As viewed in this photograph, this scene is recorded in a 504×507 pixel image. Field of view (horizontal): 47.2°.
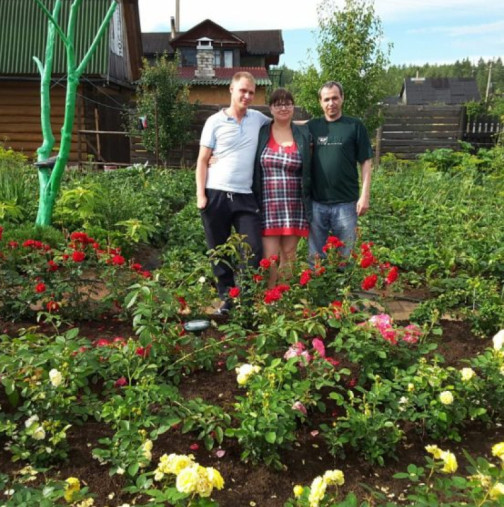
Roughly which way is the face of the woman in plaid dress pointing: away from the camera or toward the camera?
toward the camera

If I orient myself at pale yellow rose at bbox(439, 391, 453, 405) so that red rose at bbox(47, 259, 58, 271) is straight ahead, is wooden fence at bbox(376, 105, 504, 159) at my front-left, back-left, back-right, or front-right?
front-right

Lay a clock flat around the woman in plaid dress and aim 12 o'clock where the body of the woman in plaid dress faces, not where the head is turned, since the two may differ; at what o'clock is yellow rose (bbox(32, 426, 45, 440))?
The yellow rose is roughly at 1 o'clock from the woman in plaid dress.

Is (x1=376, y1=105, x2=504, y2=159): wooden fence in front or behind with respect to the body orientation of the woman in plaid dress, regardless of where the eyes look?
behind

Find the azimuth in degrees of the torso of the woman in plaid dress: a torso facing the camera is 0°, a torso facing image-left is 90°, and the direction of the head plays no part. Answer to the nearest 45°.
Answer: approximately 0°

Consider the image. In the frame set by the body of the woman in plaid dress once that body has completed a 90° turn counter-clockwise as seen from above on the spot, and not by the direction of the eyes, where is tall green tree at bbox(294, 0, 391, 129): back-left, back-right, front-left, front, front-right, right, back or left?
left

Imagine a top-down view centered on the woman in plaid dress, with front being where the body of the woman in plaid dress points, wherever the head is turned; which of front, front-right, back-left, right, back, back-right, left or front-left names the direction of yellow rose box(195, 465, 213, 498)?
front

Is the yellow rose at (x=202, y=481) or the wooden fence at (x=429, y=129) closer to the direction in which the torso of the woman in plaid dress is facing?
the yellow rose

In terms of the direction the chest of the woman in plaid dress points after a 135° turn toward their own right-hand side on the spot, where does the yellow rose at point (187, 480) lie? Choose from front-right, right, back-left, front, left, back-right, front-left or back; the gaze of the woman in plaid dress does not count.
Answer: back-left

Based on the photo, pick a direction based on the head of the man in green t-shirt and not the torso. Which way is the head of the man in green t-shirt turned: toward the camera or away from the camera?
toward the camera

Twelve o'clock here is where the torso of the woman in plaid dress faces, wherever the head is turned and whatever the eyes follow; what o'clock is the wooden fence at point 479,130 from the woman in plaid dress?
The wooden fence is roughly at 7 o'clock from the woman in plaid dress.

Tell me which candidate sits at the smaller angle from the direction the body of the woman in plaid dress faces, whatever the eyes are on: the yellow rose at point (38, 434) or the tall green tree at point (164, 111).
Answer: the yellow rose

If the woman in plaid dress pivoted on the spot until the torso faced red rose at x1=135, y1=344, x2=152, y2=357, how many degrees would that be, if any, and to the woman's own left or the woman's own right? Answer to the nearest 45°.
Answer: approximately 45° to the woman's own right

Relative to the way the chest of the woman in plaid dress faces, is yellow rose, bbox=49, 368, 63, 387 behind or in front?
in front

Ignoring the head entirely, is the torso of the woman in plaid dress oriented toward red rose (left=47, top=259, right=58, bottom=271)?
no

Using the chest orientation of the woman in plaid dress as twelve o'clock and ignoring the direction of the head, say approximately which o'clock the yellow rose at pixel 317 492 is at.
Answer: The yellow rose is roughly at 12 o'clock from the woman in plaid dress.

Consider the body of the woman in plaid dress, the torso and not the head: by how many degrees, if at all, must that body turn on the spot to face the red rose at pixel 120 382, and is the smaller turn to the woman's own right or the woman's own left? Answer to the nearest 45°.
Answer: approximately 45° to the woman's own right

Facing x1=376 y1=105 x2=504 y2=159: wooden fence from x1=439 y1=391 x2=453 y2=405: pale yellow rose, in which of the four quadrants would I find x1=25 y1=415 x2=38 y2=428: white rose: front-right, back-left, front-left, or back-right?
back-left

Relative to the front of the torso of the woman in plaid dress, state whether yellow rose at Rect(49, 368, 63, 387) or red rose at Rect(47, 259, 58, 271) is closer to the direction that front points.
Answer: the yellow rose

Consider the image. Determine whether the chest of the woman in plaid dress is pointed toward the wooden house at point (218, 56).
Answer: no
